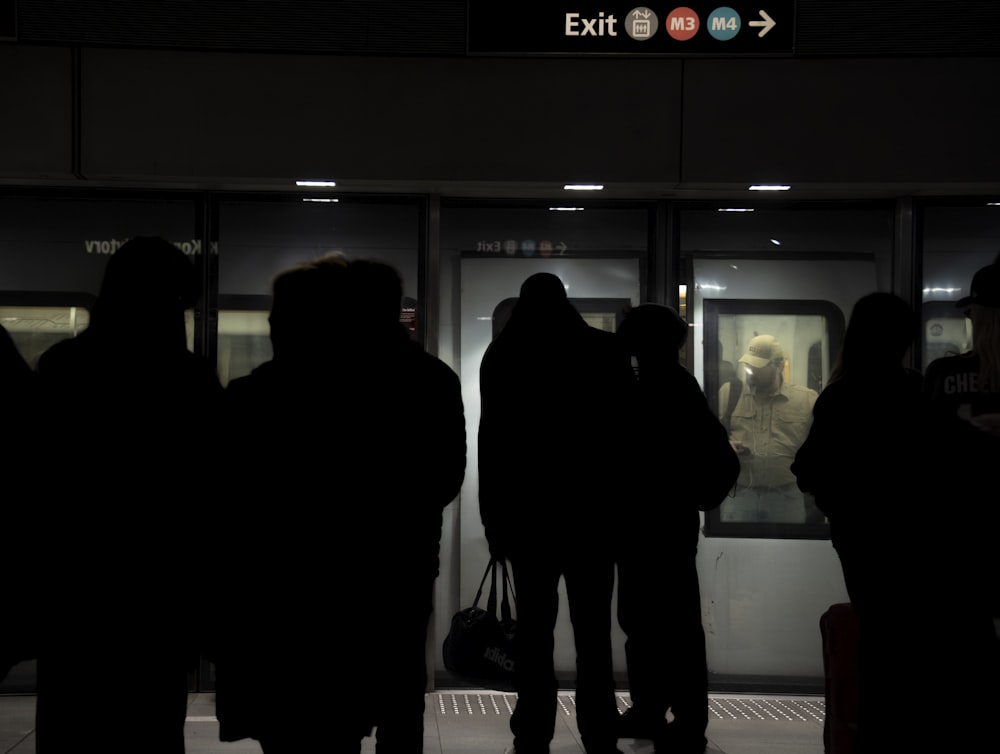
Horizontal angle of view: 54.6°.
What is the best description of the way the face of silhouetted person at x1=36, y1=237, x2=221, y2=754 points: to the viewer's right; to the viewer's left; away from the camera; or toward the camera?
away from the camera

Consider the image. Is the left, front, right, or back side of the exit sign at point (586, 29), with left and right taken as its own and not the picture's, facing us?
front

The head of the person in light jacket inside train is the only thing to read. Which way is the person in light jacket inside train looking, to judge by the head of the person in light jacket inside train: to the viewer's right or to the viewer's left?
to the viewer's left

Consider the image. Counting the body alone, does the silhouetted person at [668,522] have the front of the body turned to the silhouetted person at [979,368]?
no

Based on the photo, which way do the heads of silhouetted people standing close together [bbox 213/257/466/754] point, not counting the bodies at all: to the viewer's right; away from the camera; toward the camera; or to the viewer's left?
away from the camera

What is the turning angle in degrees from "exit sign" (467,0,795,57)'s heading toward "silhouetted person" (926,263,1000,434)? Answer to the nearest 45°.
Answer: approximately 45° to its left

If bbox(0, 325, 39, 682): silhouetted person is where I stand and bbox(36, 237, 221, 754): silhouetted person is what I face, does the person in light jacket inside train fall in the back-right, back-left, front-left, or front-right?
front-left

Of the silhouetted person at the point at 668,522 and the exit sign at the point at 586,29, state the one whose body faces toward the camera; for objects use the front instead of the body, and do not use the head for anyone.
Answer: the exit sign

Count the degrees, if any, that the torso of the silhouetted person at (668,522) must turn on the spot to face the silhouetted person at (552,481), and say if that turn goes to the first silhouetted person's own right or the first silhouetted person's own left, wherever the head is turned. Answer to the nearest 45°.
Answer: approximately 45° to the first silhouetted person's own left

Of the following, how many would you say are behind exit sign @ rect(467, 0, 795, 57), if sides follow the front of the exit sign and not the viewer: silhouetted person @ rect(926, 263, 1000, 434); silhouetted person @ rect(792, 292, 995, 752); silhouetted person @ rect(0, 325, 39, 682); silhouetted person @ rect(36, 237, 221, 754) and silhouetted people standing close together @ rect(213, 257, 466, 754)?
0

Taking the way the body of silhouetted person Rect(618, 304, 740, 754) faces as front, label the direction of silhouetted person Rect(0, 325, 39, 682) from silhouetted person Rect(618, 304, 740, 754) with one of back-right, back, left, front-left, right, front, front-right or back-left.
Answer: front-left

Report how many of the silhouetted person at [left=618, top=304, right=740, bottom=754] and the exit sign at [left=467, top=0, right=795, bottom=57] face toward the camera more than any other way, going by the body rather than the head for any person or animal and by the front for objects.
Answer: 1
